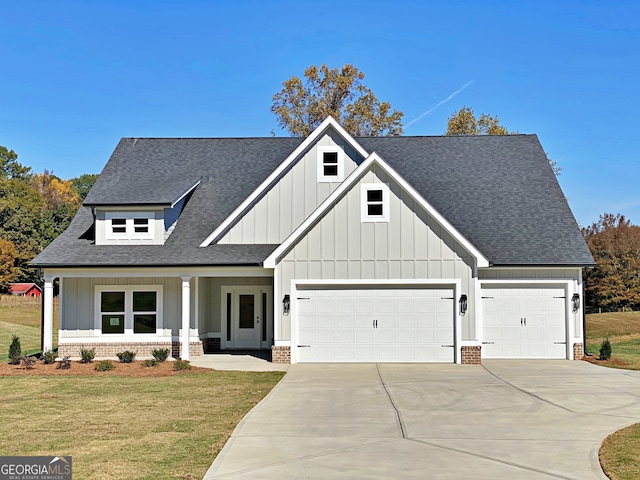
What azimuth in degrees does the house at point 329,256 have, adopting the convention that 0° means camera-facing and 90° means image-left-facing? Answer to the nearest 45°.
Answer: approximately 0°

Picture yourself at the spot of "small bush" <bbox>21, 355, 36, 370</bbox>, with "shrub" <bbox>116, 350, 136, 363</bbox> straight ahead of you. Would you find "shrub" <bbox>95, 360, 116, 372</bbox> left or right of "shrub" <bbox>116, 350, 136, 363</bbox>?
right

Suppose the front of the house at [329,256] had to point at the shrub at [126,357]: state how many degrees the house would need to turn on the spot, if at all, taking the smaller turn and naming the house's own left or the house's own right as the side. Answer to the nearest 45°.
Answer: approximately 90° to the house's own right

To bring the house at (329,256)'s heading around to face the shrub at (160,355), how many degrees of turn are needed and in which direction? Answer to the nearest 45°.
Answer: approximately 90° to its right

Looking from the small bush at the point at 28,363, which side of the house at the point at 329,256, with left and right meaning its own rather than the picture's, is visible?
right

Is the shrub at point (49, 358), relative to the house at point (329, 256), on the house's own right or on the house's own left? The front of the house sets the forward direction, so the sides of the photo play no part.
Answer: on the house's own right
